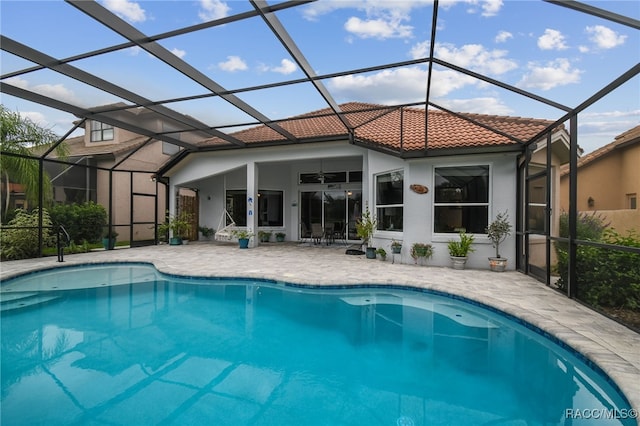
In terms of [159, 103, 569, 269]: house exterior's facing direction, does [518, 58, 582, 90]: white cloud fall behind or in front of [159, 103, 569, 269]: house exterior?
behind

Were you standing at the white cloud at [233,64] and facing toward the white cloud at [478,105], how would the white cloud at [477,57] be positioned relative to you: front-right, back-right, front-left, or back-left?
front-right

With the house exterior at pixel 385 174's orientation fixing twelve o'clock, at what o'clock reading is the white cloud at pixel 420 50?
The white cloud is roughly at 6 o'clock from the house exterior.

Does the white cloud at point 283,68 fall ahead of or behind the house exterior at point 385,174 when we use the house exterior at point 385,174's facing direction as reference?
behind

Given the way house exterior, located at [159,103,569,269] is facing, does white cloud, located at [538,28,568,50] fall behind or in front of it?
behind
